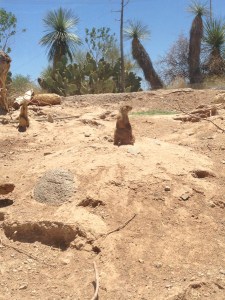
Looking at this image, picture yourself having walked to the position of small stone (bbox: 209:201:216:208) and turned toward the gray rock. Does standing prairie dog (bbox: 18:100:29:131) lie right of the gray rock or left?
right

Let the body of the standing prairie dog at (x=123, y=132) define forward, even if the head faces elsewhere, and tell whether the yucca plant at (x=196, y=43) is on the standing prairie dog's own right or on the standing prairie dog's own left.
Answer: on the standing prairie dog's own left

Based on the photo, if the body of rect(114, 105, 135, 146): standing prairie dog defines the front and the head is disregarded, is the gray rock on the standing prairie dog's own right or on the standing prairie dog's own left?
on the standing prairie dog's own right
